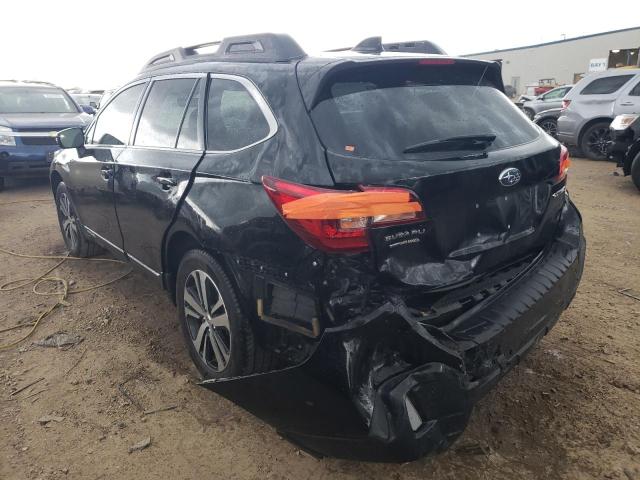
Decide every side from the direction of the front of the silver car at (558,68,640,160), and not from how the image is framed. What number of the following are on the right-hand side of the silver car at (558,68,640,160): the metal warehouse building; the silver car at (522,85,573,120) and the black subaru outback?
1

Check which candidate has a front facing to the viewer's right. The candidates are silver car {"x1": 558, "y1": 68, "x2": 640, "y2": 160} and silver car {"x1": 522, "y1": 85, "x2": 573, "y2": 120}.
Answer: silver car {"x1": 558, "y1": 68, "x2": 640, "y2": 160}

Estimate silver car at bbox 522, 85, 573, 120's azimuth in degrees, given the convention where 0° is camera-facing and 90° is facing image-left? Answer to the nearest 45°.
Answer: approximately 45°

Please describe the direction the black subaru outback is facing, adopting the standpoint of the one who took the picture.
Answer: facing away from the viewer and to the left of the viewer

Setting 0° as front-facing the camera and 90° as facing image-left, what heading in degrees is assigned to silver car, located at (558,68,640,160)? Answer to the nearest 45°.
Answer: approximately 270°

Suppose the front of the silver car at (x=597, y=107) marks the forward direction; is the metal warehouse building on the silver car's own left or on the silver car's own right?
on the silver car's own left

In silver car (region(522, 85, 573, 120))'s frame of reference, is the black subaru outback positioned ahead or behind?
ahead

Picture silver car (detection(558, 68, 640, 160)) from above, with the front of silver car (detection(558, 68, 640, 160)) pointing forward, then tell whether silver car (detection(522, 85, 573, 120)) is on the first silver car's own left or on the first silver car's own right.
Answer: on the first silver car's own left

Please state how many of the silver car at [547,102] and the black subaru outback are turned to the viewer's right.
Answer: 0

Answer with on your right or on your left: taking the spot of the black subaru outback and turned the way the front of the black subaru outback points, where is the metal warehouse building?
on your right

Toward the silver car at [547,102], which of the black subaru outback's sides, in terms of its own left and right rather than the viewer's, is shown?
right

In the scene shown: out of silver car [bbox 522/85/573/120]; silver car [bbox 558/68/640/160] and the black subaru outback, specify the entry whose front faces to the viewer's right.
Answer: silver car [bbox 558/68/640/160]

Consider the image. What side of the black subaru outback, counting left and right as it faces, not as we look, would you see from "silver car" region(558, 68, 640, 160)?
right

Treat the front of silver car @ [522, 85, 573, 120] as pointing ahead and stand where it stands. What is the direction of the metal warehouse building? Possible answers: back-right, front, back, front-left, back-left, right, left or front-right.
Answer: back-right
